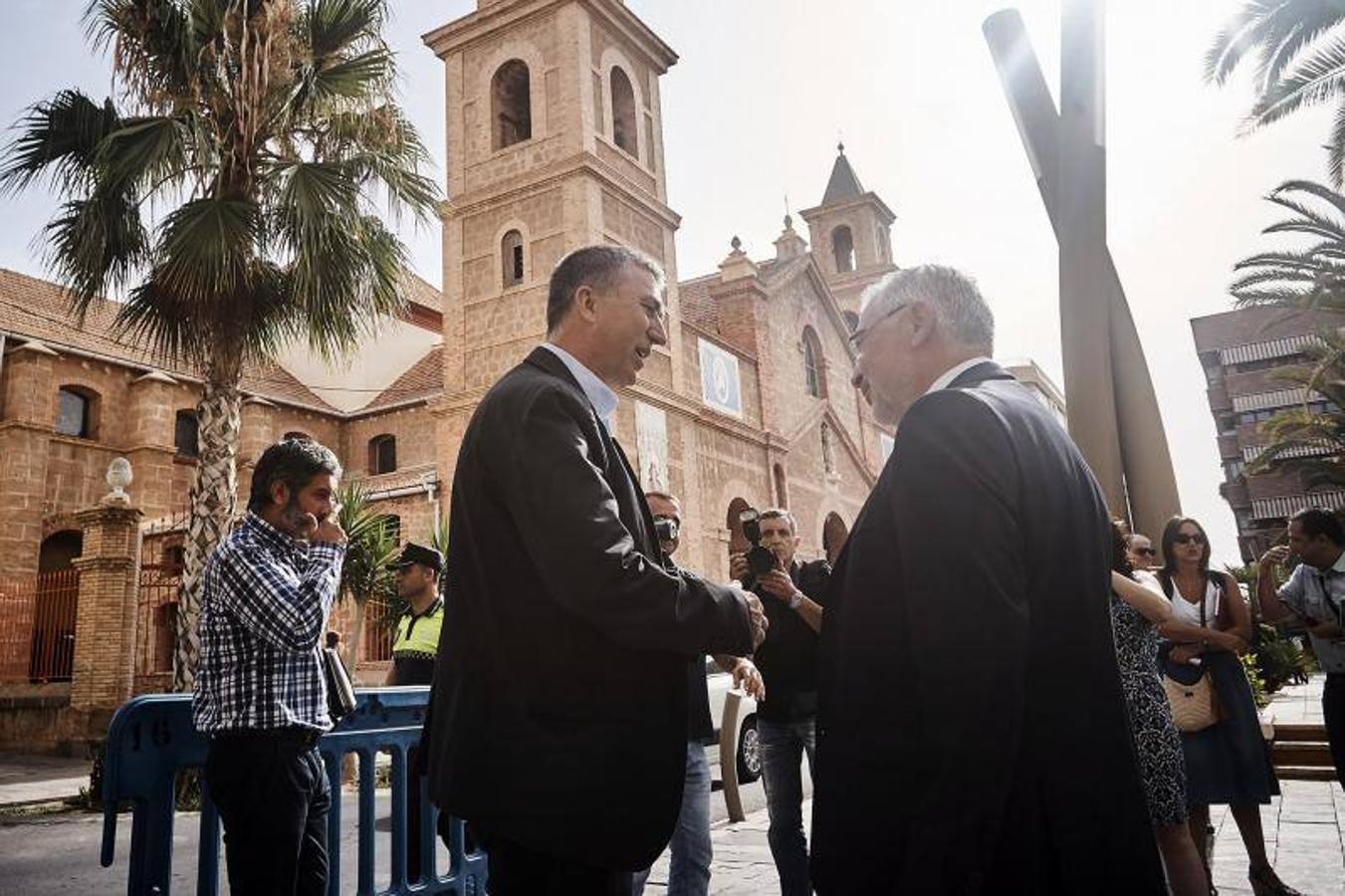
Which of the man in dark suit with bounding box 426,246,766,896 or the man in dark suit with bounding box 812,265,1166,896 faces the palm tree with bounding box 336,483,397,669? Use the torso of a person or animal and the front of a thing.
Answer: the man in dark suit with bounding box 812,265,1166,896

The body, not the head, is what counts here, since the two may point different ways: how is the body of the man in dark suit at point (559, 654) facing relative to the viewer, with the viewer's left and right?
facing to the right of the viewer

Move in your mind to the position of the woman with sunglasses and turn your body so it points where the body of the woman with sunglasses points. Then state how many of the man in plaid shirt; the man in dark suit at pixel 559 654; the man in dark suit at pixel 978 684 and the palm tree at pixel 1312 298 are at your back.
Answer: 1

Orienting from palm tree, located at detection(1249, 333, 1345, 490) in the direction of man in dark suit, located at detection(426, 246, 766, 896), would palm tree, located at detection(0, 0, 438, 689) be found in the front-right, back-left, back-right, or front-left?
front-right

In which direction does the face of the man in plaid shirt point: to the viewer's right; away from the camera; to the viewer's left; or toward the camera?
to the viewer's right

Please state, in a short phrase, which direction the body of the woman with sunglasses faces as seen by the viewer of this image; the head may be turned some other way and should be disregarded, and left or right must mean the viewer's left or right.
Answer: facing the viewer

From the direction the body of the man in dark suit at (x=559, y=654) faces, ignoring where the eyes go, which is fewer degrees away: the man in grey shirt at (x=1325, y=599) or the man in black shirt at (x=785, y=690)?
the man in grey shirt

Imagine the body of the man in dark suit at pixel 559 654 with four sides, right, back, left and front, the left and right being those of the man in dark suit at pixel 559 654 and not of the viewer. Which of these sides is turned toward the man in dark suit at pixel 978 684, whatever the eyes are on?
front

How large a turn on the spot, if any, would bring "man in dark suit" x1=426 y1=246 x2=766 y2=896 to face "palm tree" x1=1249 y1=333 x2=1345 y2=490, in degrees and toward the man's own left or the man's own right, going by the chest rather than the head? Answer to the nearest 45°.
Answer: approximately 45° to the man's own left

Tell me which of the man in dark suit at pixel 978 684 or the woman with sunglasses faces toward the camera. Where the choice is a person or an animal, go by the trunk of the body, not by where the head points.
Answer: the woman with sunglasses

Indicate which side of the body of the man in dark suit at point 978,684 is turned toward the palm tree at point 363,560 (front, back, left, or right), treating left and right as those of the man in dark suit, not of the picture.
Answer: front

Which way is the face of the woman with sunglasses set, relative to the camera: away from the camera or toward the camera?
toward the camera

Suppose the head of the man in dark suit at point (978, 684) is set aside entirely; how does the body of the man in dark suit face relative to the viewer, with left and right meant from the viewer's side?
facing away from the viewer and to the left of the viewer

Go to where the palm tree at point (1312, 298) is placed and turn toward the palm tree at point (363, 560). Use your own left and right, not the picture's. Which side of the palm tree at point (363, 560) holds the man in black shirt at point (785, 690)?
left

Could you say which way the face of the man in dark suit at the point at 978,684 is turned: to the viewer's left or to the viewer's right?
to the viewer's left

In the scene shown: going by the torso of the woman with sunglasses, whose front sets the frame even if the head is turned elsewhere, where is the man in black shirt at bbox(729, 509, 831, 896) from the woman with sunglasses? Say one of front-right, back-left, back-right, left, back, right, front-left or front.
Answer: front-right

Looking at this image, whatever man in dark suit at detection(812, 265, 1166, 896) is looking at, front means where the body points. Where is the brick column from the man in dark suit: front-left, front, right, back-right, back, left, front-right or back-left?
front

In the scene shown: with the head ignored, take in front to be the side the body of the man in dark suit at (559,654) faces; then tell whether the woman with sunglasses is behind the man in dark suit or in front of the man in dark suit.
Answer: in front

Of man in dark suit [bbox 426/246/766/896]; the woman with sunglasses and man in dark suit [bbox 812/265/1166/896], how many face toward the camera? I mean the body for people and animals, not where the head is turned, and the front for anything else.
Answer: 1

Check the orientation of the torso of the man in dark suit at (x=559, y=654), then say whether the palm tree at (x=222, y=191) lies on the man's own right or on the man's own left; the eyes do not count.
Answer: on the man's own left
